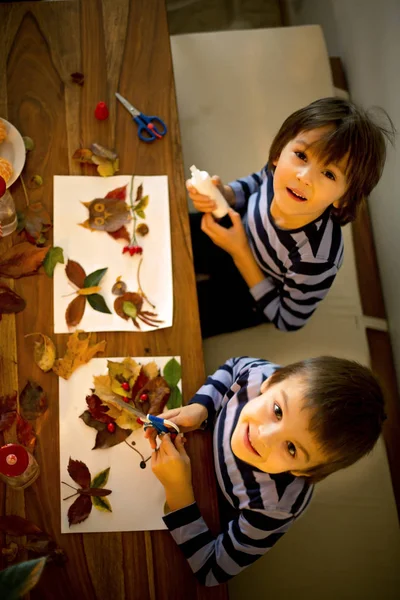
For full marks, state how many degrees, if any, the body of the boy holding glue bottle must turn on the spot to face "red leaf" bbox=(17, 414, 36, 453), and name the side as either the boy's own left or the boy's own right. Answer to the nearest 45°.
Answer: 0° — they already face it

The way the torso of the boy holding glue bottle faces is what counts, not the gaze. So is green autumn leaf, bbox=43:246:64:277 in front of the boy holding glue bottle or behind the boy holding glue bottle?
in front

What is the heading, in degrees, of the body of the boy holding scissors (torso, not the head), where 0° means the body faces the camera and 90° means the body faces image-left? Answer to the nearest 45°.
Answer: approximately 90°

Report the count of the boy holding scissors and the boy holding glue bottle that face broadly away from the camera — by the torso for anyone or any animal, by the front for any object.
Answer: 0

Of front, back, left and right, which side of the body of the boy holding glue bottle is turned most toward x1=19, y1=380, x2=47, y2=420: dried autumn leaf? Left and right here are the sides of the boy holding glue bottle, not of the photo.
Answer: front
